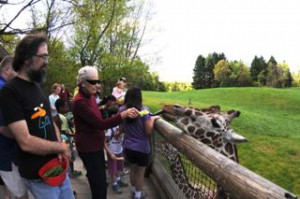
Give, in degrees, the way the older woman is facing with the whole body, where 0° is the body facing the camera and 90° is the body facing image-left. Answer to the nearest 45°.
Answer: approximately 270°

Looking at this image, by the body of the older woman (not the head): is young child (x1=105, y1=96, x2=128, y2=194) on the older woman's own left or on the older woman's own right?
on the older woman's own left
